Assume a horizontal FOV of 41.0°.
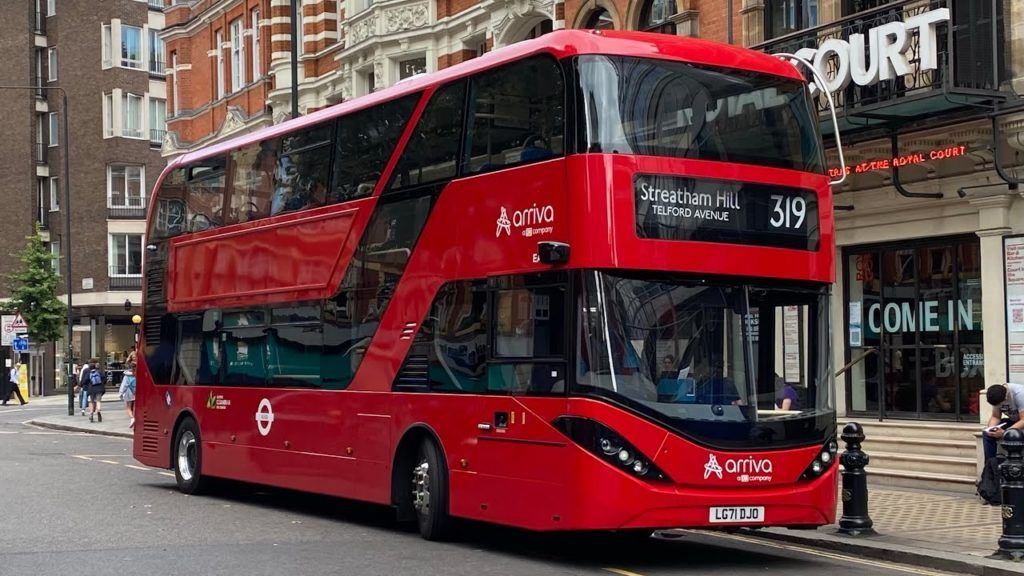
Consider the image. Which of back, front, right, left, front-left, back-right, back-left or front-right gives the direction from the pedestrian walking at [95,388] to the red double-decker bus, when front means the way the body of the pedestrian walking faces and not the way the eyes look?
back

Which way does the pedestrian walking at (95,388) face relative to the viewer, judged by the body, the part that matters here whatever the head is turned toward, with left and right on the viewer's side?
facing away from the viewer

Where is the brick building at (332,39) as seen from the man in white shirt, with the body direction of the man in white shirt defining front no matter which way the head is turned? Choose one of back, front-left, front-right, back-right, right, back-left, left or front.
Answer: right

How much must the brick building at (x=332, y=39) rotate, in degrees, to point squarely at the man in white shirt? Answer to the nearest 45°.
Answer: approximately 90° to its left

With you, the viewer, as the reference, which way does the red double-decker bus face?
facing the viewer and to the right of the viewer

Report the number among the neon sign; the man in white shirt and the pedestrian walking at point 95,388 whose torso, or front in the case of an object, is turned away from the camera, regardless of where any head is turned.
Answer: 1

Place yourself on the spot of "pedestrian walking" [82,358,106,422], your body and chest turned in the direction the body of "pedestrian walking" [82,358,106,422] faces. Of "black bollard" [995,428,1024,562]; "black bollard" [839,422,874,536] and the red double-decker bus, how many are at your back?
3

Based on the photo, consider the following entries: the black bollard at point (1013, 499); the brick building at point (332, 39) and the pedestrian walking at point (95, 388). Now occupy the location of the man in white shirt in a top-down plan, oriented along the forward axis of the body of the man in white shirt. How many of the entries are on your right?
2

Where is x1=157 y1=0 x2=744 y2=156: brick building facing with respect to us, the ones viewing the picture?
facing the viewer and to the left of the viewer

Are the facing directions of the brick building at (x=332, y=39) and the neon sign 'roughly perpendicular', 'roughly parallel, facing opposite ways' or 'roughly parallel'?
roughly parallel

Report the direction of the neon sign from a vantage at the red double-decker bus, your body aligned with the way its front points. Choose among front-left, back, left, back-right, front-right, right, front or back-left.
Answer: left

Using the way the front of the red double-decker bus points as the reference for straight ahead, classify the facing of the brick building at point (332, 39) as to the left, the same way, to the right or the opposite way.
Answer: to the right

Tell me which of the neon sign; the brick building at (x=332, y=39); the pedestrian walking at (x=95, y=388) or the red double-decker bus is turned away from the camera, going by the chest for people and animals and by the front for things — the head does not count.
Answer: the pedestrian walking

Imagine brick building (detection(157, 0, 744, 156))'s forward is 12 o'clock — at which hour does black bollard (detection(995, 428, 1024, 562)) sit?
The black bollard is roughly at 10 o'clock from the brick building.

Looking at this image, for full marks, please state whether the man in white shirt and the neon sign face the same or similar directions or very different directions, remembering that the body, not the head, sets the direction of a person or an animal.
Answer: same or similar directions

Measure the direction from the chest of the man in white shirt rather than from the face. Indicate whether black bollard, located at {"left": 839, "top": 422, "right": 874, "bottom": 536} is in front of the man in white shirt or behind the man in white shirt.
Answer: in front

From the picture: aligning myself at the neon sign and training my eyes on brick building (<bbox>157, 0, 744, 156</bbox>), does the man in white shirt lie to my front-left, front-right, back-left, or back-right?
back-left
